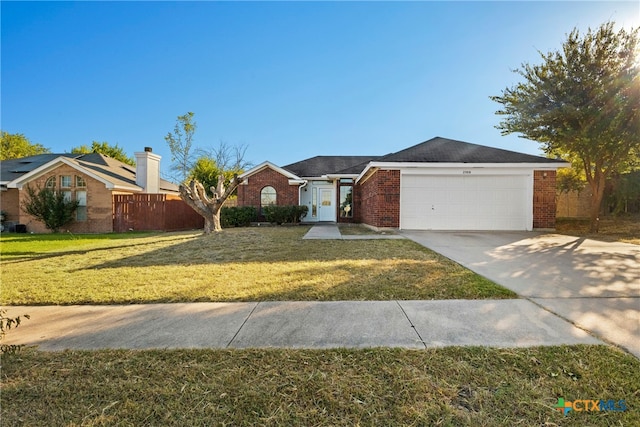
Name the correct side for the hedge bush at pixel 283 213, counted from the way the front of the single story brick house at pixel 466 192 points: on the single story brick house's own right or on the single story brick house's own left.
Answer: on the single story brick house's own right

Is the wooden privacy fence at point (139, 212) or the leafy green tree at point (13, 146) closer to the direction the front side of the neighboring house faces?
the wooden privacy fence

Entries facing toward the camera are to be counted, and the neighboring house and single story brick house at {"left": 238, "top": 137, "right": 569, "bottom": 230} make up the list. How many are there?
2

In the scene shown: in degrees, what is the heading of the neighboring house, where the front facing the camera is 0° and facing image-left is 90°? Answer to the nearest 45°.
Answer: approximately 0°

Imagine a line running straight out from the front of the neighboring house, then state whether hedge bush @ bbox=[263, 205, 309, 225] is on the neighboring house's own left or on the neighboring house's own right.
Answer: on the neighboring house's own left

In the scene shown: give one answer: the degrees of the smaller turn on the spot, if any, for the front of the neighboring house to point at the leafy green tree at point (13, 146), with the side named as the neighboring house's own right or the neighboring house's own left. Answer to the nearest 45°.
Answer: approximately 180°

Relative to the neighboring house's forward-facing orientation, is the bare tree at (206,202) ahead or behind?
ahead

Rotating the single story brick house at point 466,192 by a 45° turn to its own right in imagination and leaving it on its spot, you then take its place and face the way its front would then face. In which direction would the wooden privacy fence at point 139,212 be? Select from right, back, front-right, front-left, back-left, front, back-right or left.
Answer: front-right

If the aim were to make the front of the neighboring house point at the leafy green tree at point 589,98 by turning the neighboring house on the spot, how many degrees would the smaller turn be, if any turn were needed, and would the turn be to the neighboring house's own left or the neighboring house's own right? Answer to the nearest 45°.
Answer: approximately 45° to the neighboring house's own left

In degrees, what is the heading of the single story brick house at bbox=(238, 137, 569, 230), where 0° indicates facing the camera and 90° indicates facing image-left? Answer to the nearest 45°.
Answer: approximately 0°

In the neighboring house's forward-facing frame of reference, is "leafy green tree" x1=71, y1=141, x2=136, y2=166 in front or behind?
behind

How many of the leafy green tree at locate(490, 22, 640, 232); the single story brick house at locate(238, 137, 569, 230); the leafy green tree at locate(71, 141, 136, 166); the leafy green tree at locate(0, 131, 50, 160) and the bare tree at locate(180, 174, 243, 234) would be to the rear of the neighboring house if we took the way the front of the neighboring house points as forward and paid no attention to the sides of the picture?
2

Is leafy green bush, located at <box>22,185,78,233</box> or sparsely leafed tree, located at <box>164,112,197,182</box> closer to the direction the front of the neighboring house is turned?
the leafy green bush
